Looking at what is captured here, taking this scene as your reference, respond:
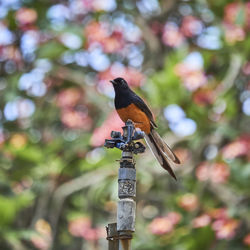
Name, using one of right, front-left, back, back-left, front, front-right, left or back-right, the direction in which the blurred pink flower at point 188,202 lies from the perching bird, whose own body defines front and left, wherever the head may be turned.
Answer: right

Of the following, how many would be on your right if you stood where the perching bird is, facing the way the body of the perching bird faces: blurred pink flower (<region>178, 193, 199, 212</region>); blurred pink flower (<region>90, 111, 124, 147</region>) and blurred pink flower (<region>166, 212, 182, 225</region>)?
3

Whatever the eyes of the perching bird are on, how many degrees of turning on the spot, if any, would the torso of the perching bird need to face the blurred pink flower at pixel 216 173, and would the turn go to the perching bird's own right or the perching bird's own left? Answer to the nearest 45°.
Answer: approximately 90° to the perching bird's own right

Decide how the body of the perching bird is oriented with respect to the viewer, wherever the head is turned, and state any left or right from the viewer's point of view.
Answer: facing to the left of the viewer

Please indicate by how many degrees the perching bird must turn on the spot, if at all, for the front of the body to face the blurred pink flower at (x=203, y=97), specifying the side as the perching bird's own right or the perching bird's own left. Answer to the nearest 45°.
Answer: approximately 90° to the perching bird's own right
